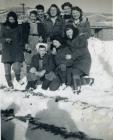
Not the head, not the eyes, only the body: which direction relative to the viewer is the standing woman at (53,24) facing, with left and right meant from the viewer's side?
facing the viewer

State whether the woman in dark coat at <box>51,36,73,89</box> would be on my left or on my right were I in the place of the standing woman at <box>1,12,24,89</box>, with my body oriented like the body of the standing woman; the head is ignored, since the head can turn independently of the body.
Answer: on my left

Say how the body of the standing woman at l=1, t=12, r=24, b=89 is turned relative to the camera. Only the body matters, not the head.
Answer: toward the camera
